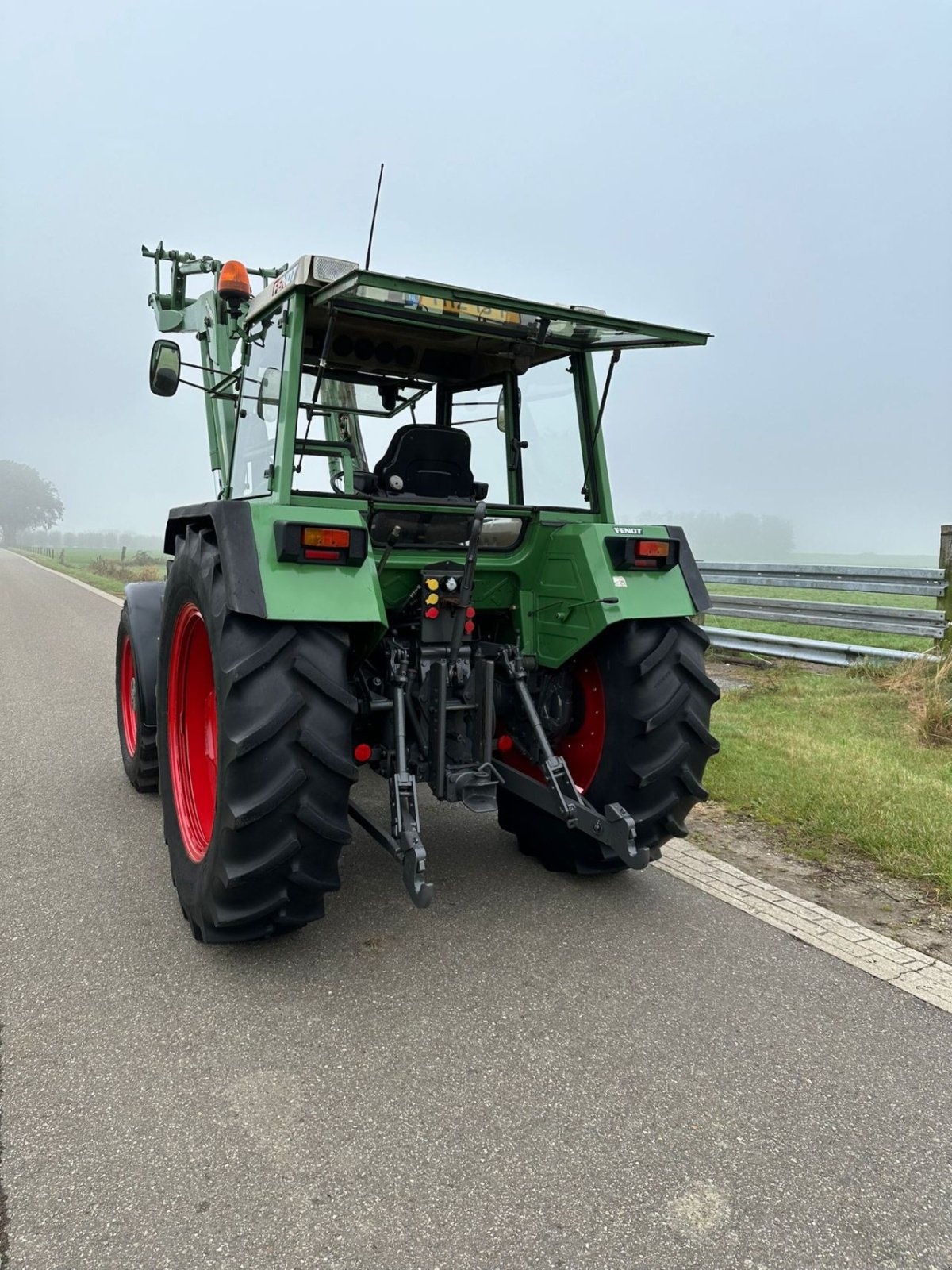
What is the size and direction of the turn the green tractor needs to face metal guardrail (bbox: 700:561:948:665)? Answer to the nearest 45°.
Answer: approximately 90° to its right

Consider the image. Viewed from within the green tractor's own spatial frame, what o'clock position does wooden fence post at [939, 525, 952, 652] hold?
The wooden fence post is roughly at 3 o'clock from the green tractor.

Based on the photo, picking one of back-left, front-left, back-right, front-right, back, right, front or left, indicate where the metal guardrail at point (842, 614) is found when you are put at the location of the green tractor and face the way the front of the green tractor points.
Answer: right

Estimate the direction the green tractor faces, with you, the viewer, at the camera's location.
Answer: facing away from the viewer and to the left of the viewer

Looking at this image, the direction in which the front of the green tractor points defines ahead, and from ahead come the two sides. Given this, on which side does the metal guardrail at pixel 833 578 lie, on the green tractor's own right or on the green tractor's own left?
on the green tractor's own right
